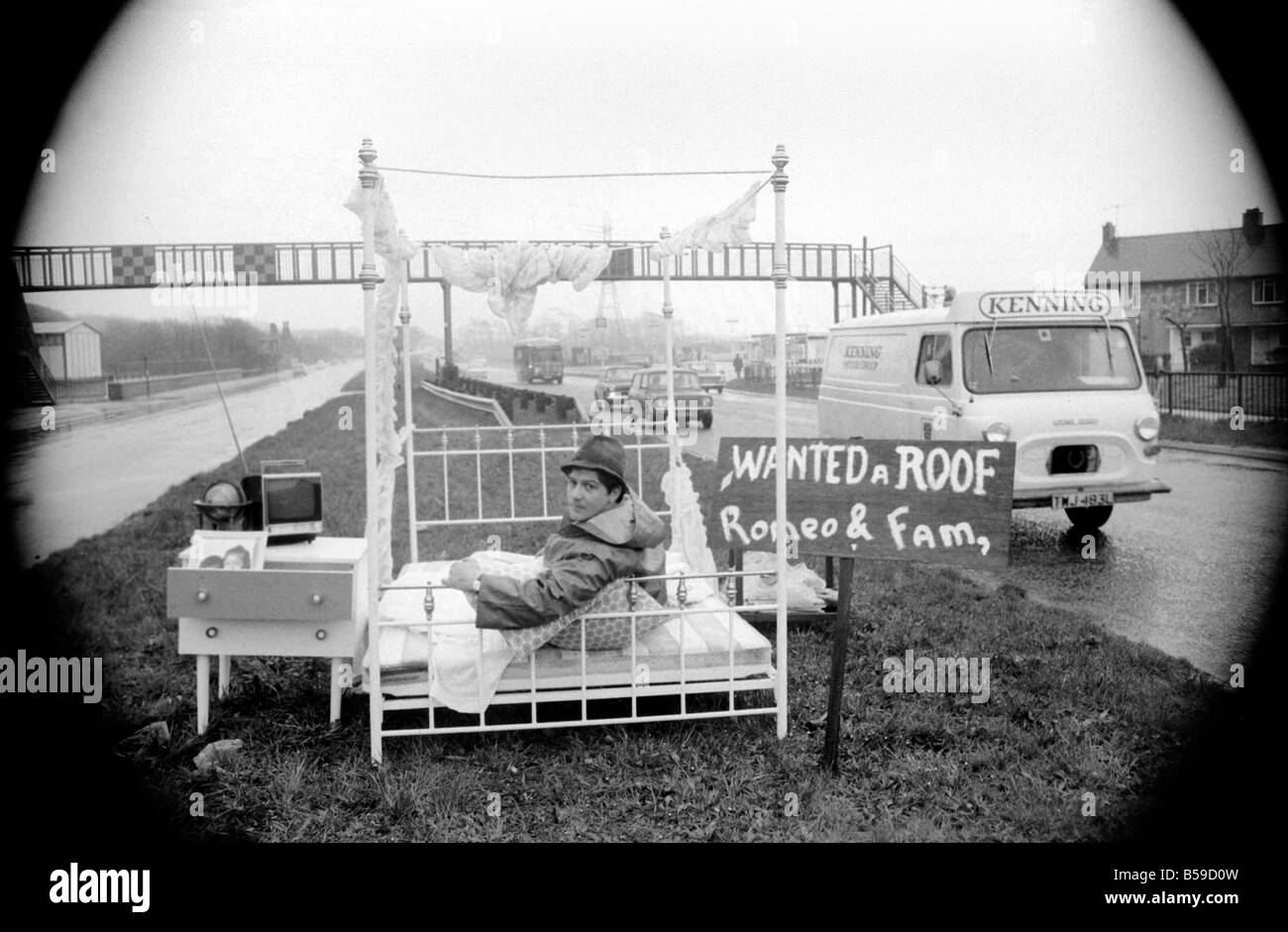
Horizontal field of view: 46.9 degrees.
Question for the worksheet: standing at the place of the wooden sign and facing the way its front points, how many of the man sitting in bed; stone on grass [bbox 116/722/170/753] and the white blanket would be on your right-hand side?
3

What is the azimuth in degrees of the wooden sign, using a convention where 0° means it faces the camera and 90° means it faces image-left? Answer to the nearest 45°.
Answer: approximately 0°

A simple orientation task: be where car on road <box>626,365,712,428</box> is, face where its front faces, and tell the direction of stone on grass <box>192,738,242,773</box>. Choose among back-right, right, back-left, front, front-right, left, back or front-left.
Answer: front-right

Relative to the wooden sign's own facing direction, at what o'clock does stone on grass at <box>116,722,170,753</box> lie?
The stone on grass is roughly at 3 o'clock from the wooden sign.

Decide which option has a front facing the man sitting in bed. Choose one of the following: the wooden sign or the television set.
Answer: the television set

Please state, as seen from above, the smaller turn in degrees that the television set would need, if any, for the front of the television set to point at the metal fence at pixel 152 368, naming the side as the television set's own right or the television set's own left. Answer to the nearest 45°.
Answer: approximately 135° to the television set's own left

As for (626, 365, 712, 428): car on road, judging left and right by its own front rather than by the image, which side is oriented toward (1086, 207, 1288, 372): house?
left

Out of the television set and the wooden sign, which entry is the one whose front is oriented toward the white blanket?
the television set
